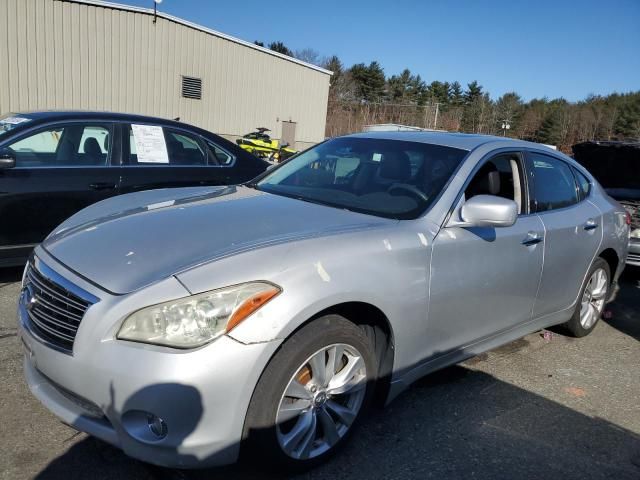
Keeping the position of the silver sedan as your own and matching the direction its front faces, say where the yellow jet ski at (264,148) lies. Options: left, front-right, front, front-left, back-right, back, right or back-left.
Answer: back-right

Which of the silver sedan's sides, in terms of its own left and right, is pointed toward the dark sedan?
right

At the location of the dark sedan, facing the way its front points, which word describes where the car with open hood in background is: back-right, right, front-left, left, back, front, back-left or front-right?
back

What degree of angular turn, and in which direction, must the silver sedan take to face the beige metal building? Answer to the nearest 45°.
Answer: approximately 135° to its right

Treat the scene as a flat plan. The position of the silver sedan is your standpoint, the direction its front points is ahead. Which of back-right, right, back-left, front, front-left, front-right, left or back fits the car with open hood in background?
back

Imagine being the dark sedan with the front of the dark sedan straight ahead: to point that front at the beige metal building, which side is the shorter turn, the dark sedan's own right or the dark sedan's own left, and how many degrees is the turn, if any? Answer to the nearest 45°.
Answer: approximately 90° to the dark sedan's own right

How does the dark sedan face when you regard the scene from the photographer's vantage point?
facing to the left of the viewer

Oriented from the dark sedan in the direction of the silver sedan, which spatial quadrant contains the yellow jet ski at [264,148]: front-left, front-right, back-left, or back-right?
back-left
